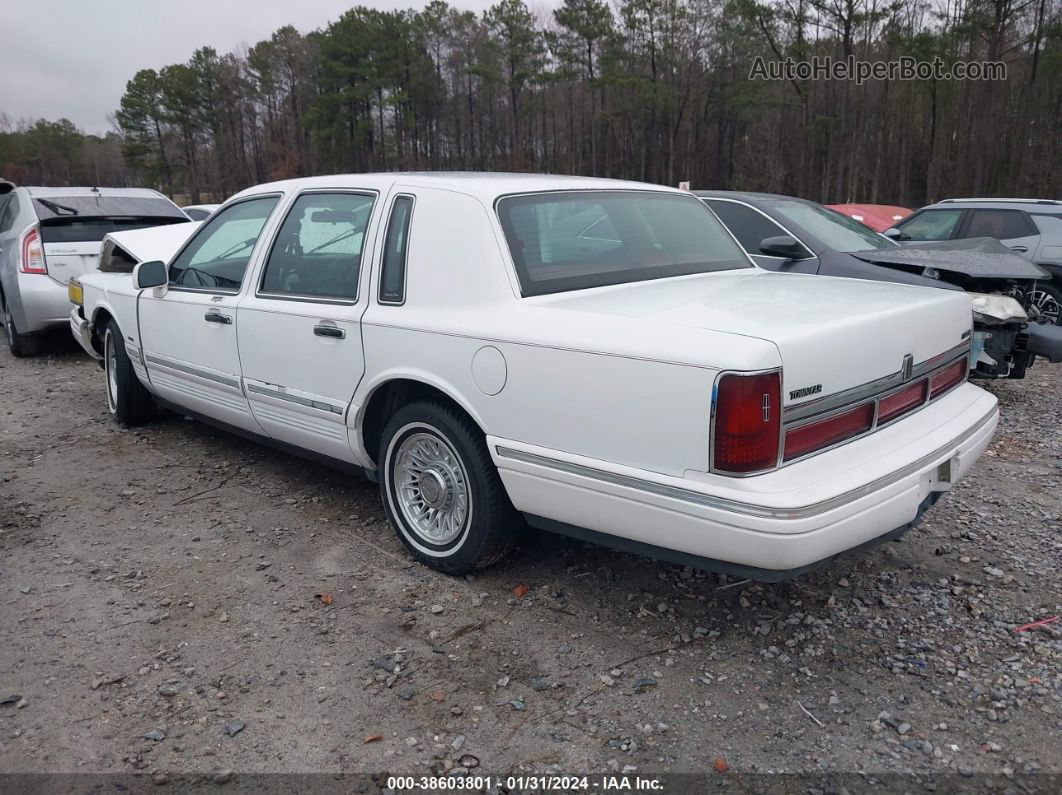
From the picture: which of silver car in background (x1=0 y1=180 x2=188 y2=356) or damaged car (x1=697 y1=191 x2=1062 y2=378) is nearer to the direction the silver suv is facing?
the silver car in background

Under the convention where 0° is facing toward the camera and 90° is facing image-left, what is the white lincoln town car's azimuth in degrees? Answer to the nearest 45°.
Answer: approximately 135°

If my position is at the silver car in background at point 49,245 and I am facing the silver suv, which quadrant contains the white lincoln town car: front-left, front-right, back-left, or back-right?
front-right

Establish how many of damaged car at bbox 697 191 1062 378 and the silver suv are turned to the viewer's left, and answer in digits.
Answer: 1

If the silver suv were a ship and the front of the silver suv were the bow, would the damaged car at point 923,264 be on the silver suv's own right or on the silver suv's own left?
on the silver suv's own left

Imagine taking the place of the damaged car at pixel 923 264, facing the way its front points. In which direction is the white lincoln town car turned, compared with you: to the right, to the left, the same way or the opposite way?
the opposite way

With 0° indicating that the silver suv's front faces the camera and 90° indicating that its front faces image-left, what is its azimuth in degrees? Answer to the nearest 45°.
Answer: approximately 90°

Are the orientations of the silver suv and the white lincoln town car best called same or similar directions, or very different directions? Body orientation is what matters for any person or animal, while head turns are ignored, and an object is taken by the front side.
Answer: same or similar directions

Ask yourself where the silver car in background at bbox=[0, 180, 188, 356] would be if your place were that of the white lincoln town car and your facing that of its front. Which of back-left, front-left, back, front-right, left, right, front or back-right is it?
front

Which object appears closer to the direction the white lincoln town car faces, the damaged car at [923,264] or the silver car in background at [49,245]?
the silver car in background

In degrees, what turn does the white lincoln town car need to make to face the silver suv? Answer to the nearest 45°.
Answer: approximately 90° to its right

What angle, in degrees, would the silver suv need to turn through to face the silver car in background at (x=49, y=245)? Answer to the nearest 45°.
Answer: approximately 45° to its left
